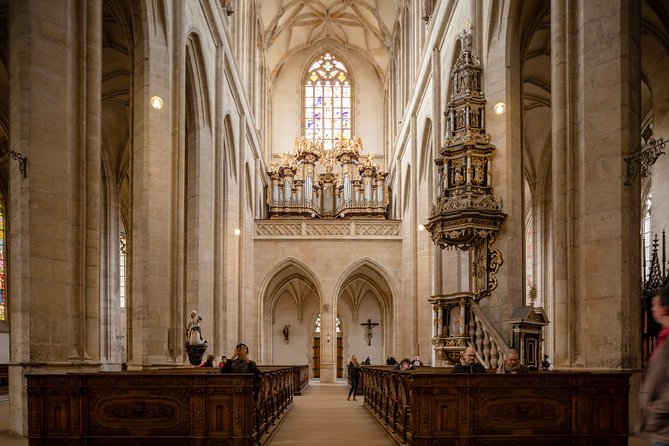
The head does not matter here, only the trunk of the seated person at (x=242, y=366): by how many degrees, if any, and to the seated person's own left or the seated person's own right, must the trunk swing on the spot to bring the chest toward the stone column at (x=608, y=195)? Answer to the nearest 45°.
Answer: approximately 90° to the seated person's own left

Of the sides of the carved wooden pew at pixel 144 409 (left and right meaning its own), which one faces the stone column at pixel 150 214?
back

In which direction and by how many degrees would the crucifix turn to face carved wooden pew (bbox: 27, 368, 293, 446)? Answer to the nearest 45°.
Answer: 0° — it already faces it

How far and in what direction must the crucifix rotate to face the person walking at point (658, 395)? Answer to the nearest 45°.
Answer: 0° — it already faces them

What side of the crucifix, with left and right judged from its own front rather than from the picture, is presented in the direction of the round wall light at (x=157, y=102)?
front

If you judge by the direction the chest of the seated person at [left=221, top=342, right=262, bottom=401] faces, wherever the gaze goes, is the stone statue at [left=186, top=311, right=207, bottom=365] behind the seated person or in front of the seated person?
behind

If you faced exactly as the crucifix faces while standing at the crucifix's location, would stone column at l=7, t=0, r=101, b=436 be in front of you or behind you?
in front

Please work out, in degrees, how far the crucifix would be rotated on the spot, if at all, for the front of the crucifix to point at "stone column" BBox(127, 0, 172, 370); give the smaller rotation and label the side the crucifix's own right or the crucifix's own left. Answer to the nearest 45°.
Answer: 0° — it already faces it
